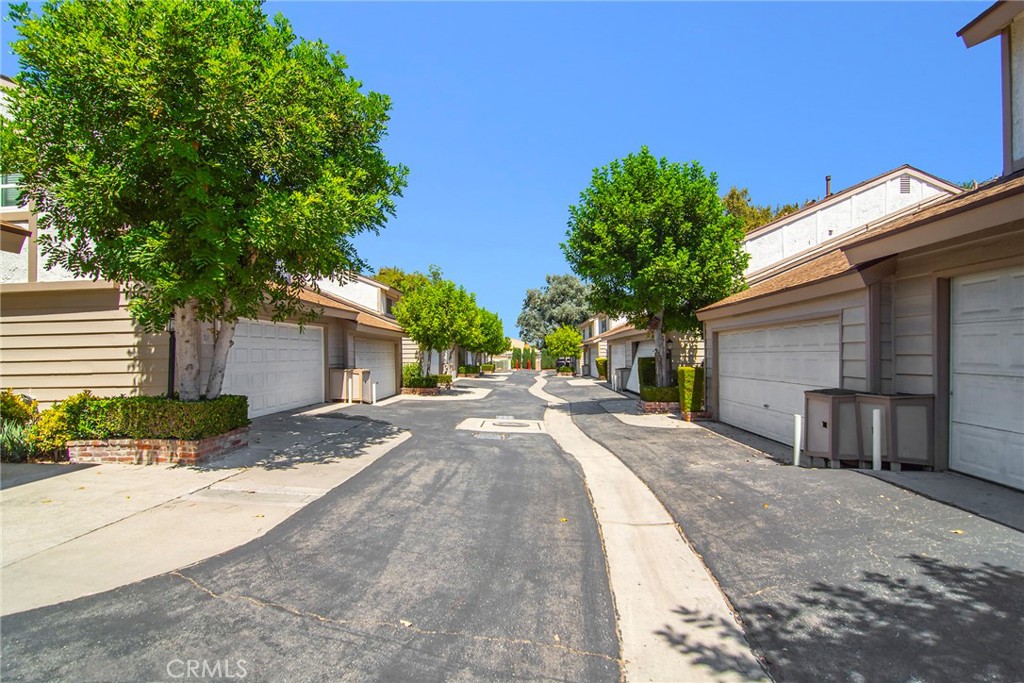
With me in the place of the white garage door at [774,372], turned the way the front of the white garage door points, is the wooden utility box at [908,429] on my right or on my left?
on my left

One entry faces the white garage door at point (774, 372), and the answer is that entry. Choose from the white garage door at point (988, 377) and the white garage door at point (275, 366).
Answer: the white garage door at point (275, 366)

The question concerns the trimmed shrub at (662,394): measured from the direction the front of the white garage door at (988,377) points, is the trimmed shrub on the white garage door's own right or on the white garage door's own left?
on the white garage door's own right

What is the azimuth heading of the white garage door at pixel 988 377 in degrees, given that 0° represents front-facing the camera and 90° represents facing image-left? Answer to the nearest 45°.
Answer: approximately 45°

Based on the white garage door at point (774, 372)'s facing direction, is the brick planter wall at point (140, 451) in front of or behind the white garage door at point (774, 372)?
in front

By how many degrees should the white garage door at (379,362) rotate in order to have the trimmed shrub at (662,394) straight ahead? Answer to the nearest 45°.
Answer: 0° — it already faces it

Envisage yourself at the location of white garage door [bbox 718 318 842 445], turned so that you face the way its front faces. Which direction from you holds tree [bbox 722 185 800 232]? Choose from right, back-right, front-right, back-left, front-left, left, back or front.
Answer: back-right

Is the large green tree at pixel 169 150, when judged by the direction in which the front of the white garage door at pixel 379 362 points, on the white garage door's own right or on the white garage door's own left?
on the white garage door's own right
